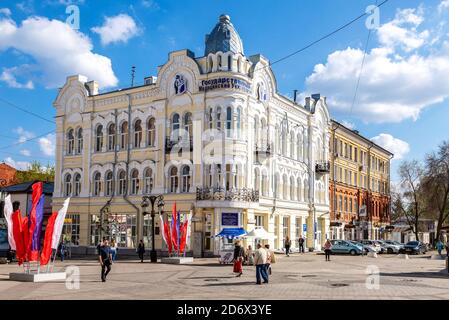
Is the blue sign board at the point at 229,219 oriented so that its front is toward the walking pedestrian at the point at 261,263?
yes

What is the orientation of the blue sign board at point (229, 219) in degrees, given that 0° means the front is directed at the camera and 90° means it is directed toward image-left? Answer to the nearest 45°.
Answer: approximately 0°

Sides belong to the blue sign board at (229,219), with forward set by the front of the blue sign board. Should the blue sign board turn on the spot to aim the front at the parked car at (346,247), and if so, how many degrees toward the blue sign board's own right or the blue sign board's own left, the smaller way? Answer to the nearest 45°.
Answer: approximately 135° to the blue sign board's own left

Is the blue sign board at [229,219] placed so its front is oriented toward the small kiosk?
yes

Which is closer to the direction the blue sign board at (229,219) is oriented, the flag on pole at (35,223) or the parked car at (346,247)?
the flag on pole

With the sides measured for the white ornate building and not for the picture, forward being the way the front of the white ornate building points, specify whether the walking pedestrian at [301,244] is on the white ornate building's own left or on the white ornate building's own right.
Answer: on the white ornate building's own left

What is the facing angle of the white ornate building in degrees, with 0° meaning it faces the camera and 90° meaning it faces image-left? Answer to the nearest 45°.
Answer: approximately 0°

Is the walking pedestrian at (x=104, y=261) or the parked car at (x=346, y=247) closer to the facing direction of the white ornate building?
the walking pedestrian

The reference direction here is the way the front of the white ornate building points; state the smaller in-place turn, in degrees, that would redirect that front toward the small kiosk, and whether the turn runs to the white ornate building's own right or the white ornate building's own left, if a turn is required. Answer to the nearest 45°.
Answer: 0° — it already faces it

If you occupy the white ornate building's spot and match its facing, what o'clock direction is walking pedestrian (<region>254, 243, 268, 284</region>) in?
The walking pedestrian is roughly at 12 o'clock from the white ornate building.
